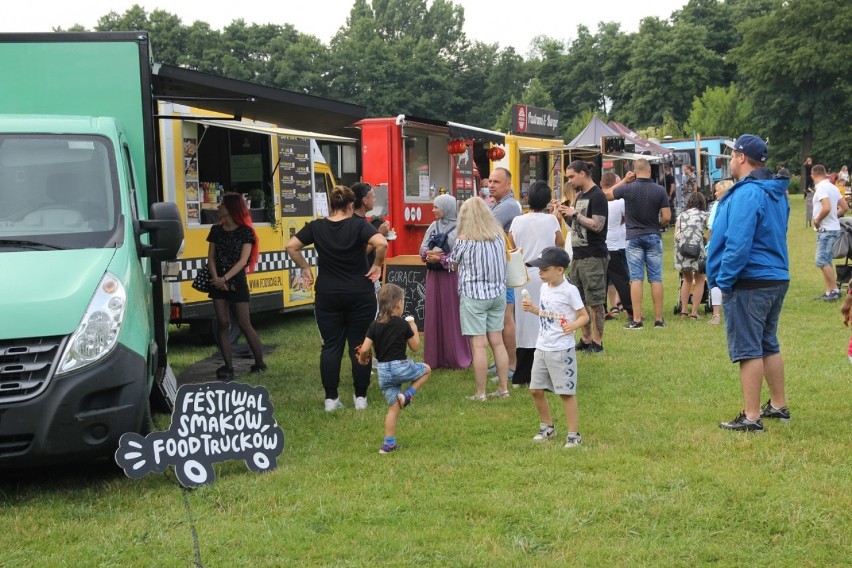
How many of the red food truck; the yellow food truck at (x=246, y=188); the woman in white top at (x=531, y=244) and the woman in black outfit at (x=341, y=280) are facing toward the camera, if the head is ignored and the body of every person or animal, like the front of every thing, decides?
0

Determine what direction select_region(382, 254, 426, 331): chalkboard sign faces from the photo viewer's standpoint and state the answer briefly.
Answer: facing the viewer

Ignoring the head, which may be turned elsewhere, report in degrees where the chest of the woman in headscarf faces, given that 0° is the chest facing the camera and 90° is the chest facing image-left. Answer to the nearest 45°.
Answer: approximately 45°

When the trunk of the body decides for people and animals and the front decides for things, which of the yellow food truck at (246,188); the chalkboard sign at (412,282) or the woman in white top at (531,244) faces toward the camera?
the chalkboard sign

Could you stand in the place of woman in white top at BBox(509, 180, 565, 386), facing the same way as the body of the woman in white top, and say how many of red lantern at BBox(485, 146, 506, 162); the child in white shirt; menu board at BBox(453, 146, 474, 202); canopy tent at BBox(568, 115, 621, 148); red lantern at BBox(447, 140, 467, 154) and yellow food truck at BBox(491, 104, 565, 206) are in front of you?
5

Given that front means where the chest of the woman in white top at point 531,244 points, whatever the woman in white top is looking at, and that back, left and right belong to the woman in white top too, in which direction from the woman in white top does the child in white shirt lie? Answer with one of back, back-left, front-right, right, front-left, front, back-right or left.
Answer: back

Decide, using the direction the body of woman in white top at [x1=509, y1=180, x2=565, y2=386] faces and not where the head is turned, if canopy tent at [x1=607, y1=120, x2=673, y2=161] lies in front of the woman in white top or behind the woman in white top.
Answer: in front

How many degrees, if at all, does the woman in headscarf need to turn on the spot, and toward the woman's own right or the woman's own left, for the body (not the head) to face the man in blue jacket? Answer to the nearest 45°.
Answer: approximately 90° to the woman's own left

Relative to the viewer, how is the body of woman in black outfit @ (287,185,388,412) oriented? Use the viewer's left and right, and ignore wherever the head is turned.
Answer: facing away from the viewer

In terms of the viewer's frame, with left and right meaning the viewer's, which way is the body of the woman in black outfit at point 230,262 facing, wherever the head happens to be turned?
facing the viewer and to the left of the viewer

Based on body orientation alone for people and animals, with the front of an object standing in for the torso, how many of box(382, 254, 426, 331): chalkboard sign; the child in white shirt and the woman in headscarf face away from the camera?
0

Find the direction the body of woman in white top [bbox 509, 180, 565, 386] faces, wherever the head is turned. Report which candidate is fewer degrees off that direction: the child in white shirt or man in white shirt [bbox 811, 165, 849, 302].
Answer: the man in white shirt

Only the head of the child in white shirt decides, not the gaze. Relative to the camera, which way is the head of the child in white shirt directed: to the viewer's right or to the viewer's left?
to the viewer's left

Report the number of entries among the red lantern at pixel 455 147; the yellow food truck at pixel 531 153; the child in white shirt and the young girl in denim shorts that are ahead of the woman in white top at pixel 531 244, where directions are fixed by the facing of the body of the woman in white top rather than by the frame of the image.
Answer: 2

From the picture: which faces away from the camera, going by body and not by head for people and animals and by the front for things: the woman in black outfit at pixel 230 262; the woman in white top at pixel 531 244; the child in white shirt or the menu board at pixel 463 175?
the woman in white top

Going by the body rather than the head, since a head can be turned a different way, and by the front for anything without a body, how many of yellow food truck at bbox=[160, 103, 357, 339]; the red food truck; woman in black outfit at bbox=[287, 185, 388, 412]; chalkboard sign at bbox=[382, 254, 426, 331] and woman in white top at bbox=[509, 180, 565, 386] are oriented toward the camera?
1
